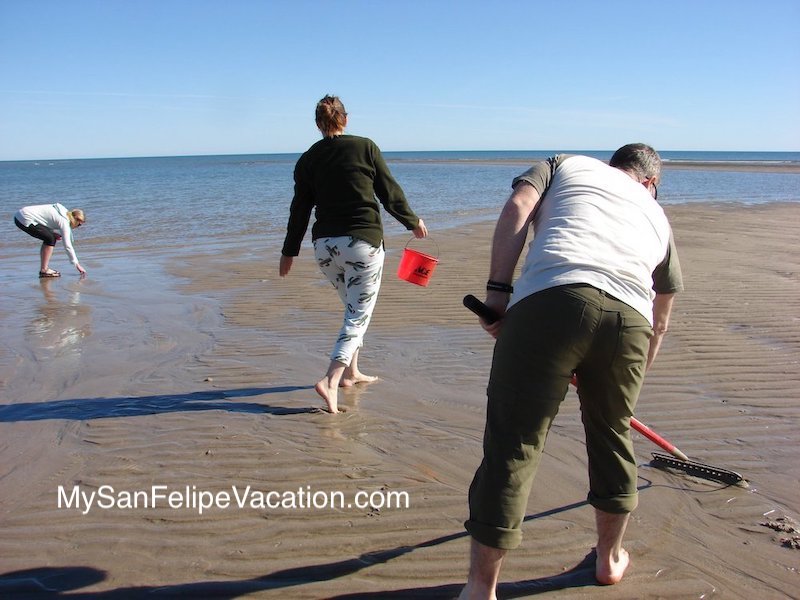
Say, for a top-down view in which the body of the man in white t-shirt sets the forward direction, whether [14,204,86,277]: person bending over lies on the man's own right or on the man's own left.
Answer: on the man's own left

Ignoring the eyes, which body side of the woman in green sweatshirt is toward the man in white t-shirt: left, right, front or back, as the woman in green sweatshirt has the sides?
back

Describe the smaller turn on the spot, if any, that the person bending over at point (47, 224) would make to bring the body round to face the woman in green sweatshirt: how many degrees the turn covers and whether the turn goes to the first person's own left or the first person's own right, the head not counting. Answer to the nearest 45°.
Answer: approximately 90° to the first person's own right

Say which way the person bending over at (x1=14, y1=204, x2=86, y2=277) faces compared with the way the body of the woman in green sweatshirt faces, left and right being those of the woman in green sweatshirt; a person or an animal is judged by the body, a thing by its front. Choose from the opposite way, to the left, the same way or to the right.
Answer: to the right

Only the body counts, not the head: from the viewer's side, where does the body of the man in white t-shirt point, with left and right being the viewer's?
facing away from the viewer and to the right of the viewer

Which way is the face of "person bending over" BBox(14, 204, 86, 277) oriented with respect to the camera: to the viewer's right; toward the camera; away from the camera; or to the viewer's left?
to the viewer's right

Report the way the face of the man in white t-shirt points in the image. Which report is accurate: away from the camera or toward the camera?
away from the camera

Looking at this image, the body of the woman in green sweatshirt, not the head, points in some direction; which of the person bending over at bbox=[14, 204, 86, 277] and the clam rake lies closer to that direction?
the person bending over

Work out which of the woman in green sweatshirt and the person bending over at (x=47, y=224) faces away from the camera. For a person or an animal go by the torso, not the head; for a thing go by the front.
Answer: the woman in green sweatshirt

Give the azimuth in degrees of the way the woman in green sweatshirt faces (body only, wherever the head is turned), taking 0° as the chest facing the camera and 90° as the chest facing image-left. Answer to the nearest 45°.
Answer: approximately 180°

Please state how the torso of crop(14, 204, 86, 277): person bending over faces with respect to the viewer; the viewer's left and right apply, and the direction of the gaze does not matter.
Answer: facing to the right of the viewer
